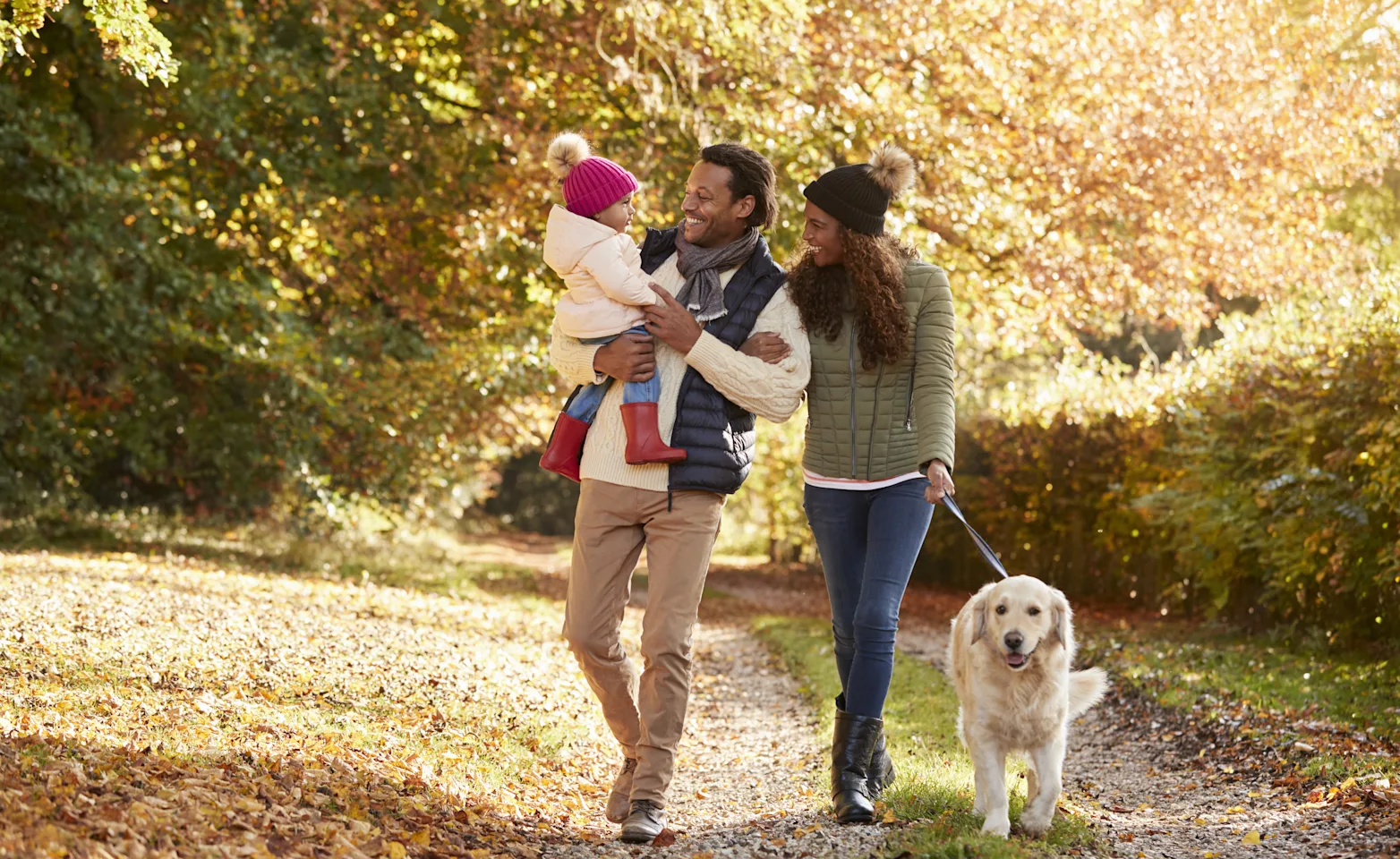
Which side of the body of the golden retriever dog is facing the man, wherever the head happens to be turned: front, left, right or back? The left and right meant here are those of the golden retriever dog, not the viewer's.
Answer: right

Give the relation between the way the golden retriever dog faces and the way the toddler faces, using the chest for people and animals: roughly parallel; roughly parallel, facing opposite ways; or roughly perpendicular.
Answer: roughly perpendicular

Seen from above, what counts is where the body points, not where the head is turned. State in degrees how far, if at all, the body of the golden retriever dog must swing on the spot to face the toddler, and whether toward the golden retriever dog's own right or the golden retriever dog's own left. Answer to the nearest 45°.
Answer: approximately 90° to the golden retriever dog's own right

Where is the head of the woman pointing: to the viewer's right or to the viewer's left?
to the viewer's left

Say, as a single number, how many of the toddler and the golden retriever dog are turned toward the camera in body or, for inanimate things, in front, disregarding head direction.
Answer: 1

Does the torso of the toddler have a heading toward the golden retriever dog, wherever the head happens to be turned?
yes

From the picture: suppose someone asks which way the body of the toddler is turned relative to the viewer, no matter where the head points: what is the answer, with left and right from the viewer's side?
facing to the right of the viewer
